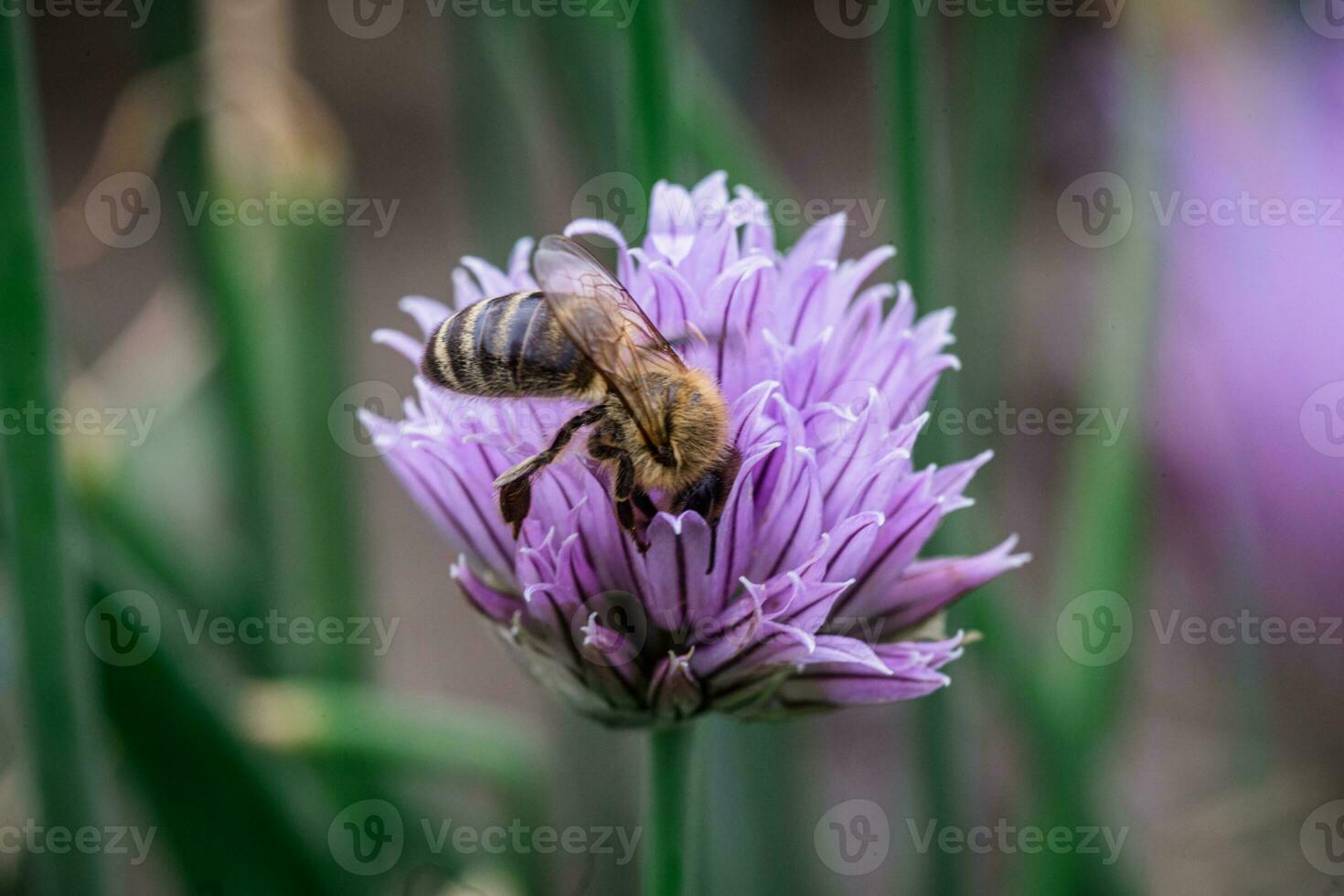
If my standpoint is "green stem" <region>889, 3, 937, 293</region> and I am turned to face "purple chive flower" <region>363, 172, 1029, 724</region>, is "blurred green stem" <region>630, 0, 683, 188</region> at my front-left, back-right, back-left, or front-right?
front-right

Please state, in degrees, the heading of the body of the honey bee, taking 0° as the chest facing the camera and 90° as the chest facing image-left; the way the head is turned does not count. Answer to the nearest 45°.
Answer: approximately 270°
